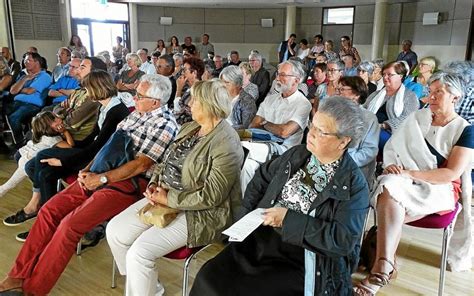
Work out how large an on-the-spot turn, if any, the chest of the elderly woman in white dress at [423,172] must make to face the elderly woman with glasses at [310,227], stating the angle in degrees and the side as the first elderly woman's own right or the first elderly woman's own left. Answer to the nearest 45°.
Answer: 0° — they already face them

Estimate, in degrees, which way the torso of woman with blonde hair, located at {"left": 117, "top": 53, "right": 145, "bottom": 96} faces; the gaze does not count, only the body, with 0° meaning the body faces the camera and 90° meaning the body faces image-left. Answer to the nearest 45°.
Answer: approximately 45°

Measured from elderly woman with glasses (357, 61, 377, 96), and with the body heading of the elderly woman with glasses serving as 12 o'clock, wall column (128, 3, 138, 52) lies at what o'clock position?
The wall column is roughly at 3 o'clock from the elderly woman with glasses.

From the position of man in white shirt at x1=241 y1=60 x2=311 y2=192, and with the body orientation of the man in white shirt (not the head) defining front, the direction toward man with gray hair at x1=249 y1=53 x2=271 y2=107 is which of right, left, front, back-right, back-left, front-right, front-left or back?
back-right

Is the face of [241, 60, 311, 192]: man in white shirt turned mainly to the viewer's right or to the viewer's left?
to the viewer's left

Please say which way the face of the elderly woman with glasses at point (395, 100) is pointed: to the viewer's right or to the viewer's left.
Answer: to the viewer's left

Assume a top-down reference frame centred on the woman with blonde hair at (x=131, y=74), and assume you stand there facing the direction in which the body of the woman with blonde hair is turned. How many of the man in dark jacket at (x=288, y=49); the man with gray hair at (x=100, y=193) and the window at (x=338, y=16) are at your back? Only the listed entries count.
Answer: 2

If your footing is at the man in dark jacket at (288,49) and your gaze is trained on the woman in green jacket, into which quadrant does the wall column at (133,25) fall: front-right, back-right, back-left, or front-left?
back-right
